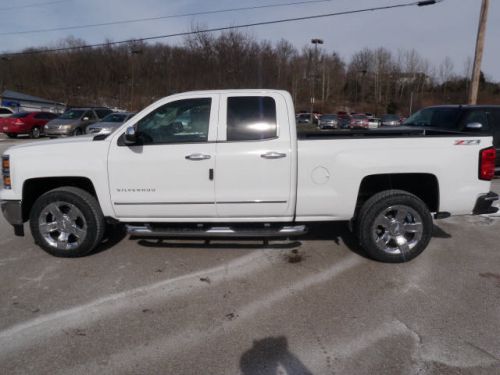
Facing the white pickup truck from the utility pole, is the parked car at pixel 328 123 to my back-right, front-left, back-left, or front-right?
back-right

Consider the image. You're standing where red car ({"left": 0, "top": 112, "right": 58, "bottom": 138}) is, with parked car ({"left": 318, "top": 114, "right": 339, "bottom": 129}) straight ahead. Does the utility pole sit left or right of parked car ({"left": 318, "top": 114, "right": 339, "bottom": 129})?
right

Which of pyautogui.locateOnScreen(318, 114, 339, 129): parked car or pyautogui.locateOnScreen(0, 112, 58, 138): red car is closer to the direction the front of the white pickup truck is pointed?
the red car

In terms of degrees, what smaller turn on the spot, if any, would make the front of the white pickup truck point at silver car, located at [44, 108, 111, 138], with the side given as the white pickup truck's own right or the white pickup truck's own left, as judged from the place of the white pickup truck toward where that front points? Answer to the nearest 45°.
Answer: approximately 45° to the white pickup truck's own right

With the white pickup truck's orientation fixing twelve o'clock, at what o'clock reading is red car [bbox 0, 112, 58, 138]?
The red car is roughly at 2 o'clock from the white pickup truck.

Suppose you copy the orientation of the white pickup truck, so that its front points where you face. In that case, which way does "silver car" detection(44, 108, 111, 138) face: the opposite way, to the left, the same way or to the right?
to the left

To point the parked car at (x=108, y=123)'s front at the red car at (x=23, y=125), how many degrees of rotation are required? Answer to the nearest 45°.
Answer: approximately 90° to its right

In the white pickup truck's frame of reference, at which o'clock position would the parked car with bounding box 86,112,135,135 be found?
The parked car is roughly at 2 o'clock from the white pickup truck.

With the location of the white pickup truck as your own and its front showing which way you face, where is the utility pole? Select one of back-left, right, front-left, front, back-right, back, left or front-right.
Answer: back-right

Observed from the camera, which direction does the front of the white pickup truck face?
facing to the left of the viewer

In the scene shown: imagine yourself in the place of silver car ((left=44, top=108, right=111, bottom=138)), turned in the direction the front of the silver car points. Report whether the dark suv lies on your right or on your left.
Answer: on your left

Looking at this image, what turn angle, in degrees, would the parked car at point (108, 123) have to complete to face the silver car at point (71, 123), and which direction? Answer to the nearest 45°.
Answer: approximately 90° to its right

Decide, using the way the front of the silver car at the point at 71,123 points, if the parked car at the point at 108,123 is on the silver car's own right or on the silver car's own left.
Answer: on the silver car's own left
